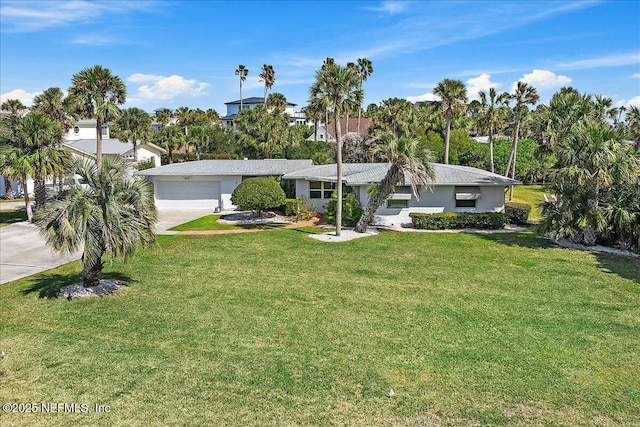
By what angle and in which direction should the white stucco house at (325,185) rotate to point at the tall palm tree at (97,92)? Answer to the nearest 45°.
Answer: approximately 90° to its right

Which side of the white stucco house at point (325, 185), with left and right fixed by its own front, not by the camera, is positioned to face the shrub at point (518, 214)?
left

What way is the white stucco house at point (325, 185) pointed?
toward the camera

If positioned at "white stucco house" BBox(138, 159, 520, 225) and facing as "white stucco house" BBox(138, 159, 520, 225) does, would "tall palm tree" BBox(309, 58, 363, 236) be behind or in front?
in front

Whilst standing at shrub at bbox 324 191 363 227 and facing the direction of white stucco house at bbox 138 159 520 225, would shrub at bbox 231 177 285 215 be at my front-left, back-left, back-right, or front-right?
front-left

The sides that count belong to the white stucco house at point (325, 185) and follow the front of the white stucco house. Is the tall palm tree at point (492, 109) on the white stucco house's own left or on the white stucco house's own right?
on the white stucco house's own left

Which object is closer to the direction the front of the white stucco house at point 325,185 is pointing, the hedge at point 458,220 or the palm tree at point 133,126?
the hedge

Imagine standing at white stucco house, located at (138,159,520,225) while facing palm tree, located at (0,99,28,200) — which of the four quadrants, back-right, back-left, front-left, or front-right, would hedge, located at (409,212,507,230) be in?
back-left

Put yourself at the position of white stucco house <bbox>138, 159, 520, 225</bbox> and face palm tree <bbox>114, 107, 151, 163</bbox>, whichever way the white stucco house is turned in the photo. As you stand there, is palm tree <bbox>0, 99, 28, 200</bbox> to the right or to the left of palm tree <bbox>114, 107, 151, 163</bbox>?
left

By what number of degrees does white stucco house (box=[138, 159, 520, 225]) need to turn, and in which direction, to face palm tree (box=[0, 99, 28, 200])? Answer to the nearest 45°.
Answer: approximately 90° to its right

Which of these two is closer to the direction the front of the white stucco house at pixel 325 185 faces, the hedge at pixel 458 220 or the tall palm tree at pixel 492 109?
the hedge

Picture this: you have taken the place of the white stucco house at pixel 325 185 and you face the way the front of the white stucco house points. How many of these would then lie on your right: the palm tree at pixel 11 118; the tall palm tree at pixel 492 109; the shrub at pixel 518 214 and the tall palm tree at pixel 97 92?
2
